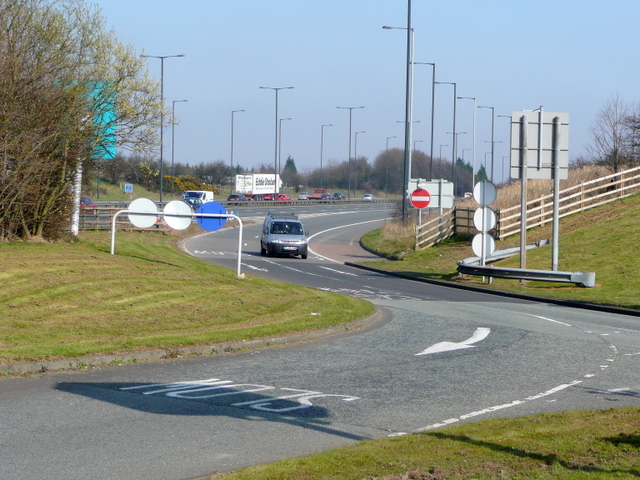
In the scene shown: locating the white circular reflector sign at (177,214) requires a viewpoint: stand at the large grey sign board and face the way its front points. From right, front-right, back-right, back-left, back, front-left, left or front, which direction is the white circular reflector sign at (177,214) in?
back-left

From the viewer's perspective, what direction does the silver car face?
toward the camera

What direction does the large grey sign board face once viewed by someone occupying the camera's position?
facing away from the viewer

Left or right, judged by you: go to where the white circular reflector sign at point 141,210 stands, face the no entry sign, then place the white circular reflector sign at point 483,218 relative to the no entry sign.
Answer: right

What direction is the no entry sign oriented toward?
toward the camera
